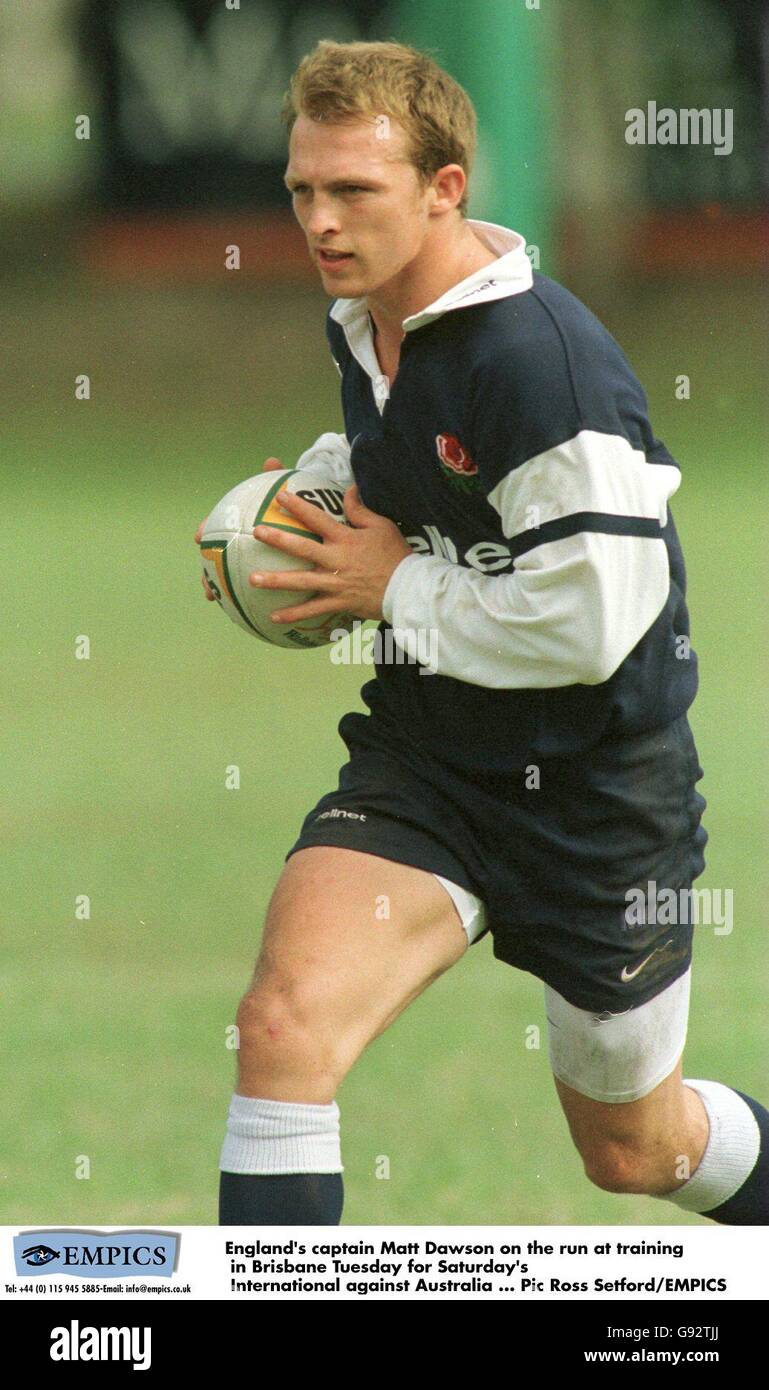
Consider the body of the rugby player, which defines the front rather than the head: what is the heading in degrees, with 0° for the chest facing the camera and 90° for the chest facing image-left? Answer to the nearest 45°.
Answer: approximately 45°
